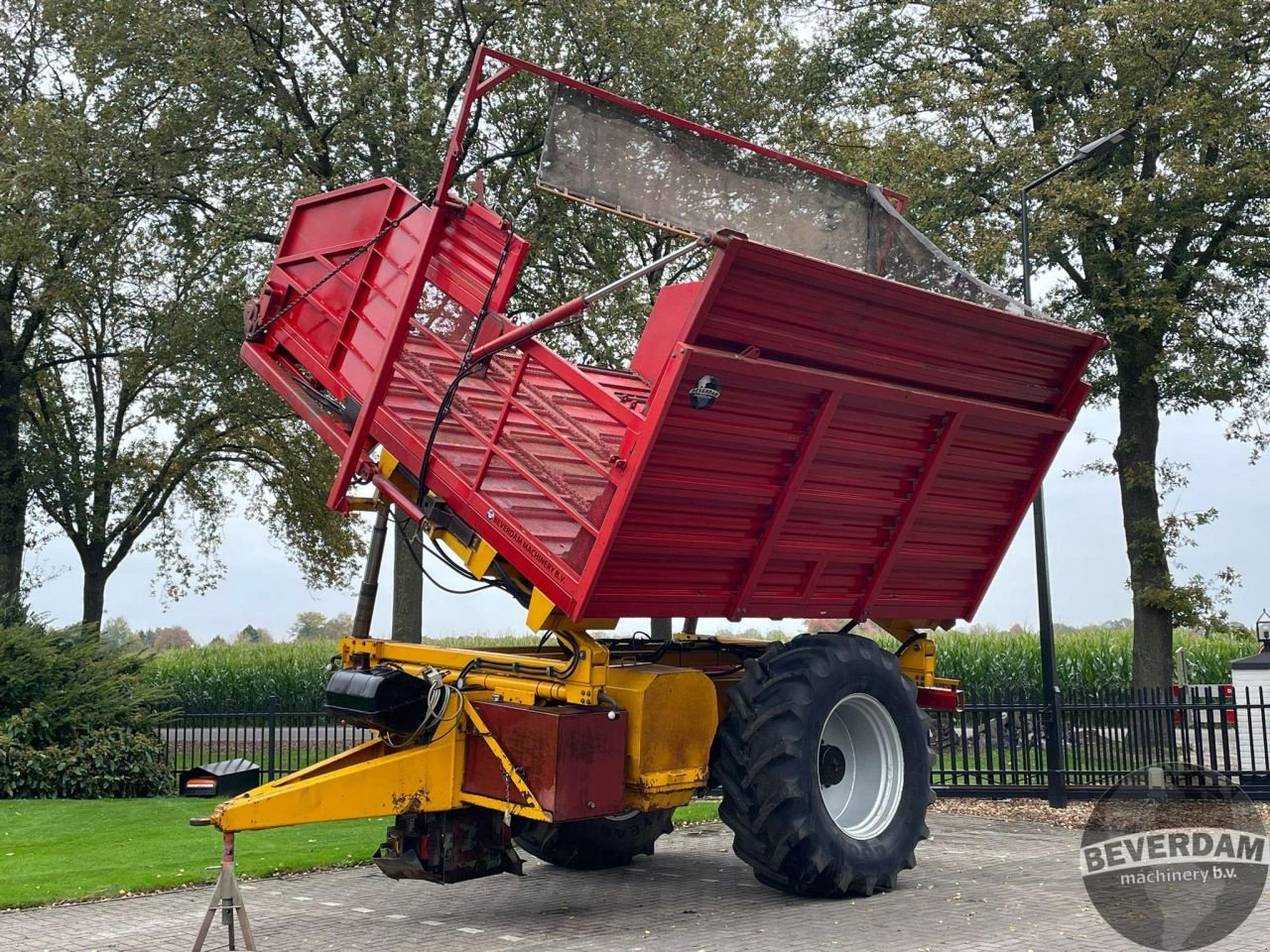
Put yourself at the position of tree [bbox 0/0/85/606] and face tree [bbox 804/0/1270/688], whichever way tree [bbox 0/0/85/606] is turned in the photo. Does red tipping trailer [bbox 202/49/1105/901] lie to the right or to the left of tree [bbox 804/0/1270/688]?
right

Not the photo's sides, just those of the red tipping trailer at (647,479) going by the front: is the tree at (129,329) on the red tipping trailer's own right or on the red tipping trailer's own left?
on the red tipping trailer's own right

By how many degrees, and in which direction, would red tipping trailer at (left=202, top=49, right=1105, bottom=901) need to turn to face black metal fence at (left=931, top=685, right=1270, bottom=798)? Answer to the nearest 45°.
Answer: approximately 180°

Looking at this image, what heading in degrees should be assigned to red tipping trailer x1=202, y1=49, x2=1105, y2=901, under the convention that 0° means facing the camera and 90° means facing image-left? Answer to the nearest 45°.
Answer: approximately 45°

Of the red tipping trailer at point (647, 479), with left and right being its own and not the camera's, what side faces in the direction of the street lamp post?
back
